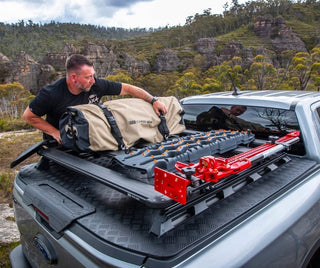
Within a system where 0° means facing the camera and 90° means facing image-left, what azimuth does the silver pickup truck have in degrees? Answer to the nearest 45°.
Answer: approximately 225°

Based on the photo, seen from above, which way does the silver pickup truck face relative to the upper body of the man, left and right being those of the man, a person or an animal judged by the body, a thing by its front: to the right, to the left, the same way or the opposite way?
to the left

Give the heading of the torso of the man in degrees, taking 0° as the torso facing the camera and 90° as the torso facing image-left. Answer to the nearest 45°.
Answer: approximately 315°

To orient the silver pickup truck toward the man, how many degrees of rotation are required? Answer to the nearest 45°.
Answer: approximately 90° to its left

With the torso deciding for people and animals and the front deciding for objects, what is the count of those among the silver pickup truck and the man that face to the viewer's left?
0

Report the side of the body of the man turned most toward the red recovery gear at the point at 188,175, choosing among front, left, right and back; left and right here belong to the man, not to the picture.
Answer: front
